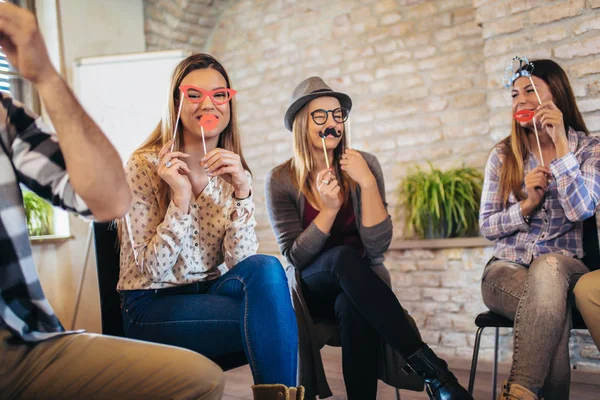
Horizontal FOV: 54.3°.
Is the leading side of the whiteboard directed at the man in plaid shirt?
yes

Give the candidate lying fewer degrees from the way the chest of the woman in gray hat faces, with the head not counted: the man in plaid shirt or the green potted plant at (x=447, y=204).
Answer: the man in plaid shirt

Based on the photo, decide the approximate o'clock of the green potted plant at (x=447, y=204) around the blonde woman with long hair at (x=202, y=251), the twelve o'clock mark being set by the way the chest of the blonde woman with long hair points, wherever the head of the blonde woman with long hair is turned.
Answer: The green potted plant is roughly at 9 o'clock from the blonde woman with long hair.

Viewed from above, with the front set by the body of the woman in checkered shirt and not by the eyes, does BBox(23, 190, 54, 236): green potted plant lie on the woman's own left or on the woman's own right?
on the woman's own right

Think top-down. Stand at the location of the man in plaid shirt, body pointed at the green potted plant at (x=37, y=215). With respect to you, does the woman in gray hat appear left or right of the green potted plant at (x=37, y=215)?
right

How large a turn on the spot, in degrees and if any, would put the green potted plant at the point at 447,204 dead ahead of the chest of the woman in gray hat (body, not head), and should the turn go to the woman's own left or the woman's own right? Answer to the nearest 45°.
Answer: approximately 135° to the woman's own left

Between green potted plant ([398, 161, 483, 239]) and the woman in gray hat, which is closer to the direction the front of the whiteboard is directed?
the woman in gray hat
